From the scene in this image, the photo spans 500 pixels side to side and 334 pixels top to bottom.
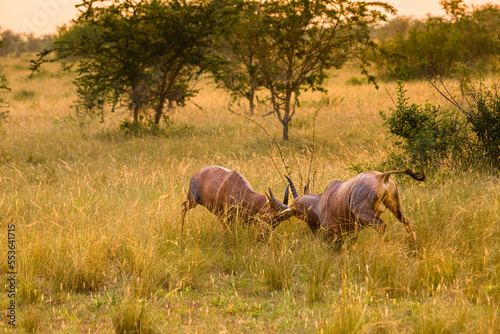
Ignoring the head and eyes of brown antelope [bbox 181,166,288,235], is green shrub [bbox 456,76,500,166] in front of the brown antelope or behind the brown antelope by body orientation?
in front

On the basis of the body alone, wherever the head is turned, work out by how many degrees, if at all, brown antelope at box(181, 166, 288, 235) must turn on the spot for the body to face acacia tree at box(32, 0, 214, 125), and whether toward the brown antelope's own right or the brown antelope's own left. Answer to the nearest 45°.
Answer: approximately 90° to the brown antelope's own left

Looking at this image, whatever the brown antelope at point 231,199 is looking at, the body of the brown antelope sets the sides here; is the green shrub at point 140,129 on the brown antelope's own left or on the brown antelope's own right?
on the brown antelope's own left

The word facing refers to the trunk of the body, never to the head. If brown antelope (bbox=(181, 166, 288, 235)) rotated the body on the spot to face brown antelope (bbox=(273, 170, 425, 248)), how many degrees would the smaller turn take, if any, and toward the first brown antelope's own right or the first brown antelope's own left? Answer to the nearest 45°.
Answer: approximately 45° to the first brown antelope's own right

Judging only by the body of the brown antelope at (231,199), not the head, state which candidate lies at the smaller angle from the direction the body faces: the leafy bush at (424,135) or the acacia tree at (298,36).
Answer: the leafy bush

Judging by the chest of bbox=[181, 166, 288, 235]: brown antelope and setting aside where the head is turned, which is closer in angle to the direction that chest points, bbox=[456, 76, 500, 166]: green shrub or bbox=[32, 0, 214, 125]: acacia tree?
the green shrub

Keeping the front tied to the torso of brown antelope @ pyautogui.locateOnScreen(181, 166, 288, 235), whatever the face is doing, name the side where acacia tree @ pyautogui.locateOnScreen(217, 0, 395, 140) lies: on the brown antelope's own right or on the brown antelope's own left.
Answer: on the brown antelope's own left

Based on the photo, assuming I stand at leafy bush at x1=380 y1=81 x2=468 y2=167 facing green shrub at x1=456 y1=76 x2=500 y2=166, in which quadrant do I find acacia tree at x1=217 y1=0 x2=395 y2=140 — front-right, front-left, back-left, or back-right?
back-left

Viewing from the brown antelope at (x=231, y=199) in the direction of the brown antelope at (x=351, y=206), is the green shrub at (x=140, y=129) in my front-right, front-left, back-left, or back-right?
back-left

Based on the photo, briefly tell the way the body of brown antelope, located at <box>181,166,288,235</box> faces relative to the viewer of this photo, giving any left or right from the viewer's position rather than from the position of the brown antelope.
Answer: facing to the right of the viewer

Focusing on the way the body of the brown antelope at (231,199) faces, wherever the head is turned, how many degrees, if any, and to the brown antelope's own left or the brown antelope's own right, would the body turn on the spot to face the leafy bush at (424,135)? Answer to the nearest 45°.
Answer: approximately 45° to the brown antelope's own left
